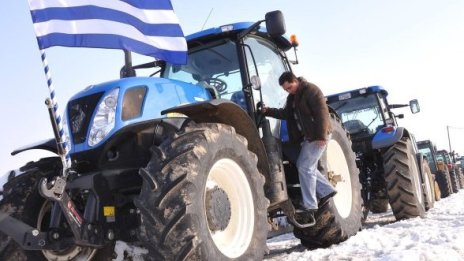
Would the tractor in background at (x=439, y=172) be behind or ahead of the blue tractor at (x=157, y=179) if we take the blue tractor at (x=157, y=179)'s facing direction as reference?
behind

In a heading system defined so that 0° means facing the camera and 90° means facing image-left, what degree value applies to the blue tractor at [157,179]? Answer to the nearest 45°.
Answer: approximately 45°

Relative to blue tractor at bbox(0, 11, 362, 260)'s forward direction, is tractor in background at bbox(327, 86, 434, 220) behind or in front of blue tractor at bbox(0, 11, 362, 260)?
behind

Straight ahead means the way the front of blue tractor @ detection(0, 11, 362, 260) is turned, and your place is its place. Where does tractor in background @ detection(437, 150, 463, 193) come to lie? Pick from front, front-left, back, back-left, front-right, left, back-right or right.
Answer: back
